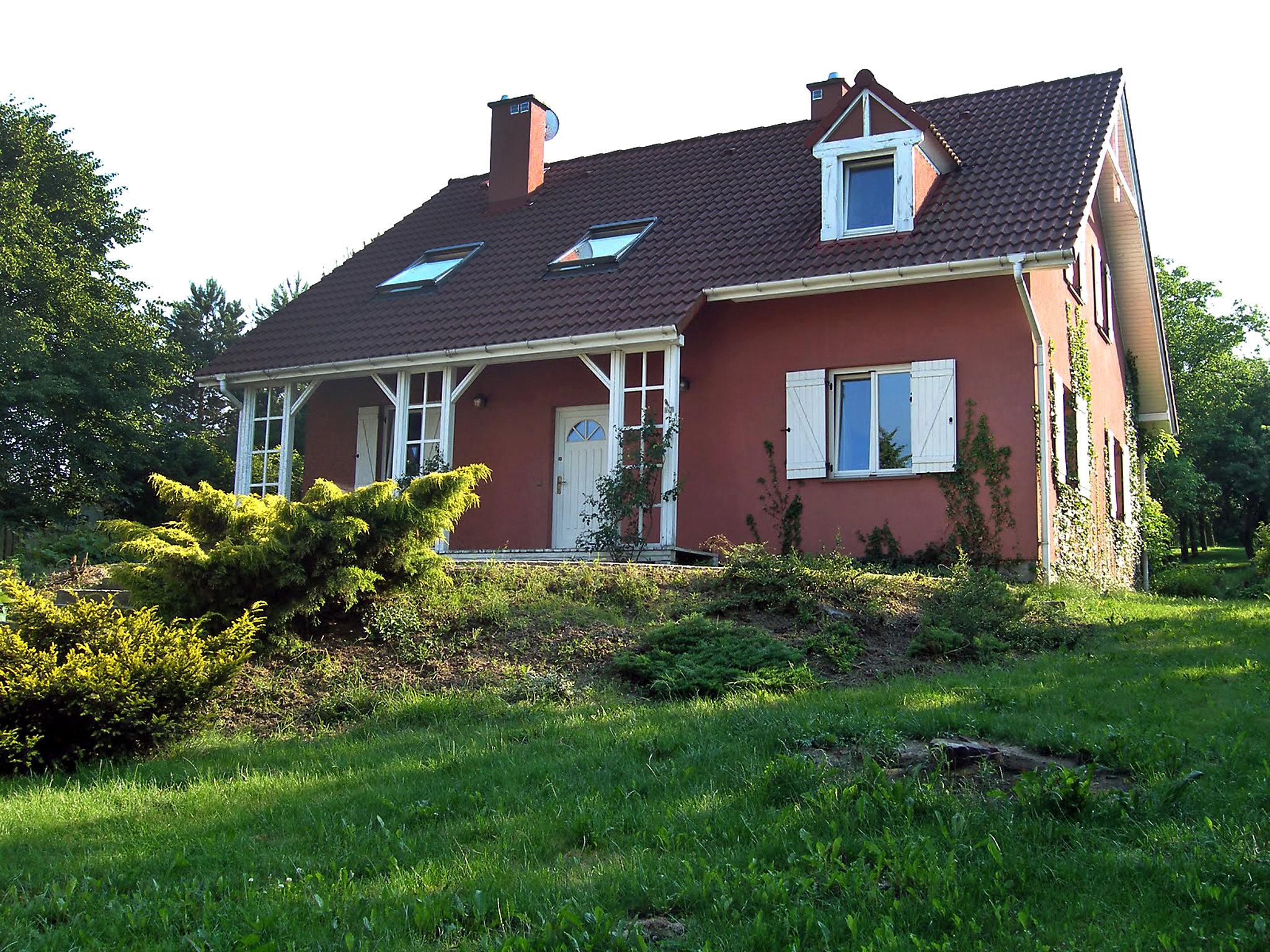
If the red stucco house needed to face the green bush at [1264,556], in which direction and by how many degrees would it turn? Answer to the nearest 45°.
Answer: approximately 135° to its left

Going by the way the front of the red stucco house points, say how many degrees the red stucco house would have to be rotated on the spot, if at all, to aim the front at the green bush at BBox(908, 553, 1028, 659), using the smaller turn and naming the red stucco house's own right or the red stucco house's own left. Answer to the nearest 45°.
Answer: approximately 45° to the red stucco house's own left

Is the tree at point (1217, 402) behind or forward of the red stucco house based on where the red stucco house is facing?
behind

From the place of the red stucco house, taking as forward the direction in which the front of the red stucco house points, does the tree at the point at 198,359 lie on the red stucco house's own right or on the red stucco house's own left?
on the red stucco house's own right

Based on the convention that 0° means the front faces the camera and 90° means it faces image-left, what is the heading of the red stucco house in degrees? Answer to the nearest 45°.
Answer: approximately 45°

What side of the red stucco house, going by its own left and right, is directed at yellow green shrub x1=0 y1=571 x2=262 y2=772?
front

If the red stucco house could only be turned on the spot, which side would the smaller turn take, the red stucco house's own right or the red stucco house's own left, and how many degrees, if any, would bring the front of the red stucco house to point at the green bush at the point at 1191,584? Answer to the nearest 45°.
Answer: approximately 135° to the red stucco house's own left

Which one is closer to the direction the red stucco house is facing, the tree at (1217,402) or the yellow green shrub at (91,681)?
the yellow green shrub
